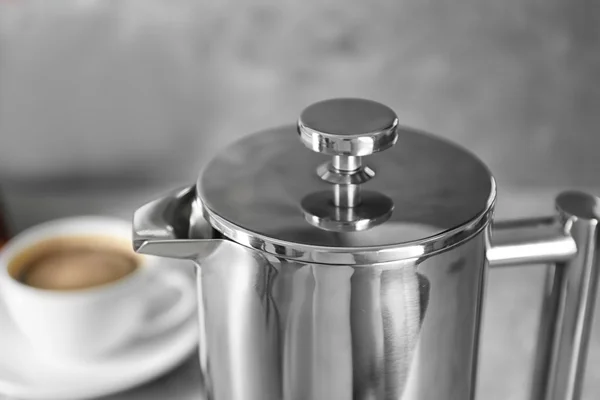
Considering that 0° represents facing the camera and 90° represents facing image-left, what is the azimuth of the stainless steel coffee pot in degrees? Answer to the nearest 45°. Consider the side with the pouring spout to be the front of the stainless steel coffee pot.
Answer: approximately 90°
